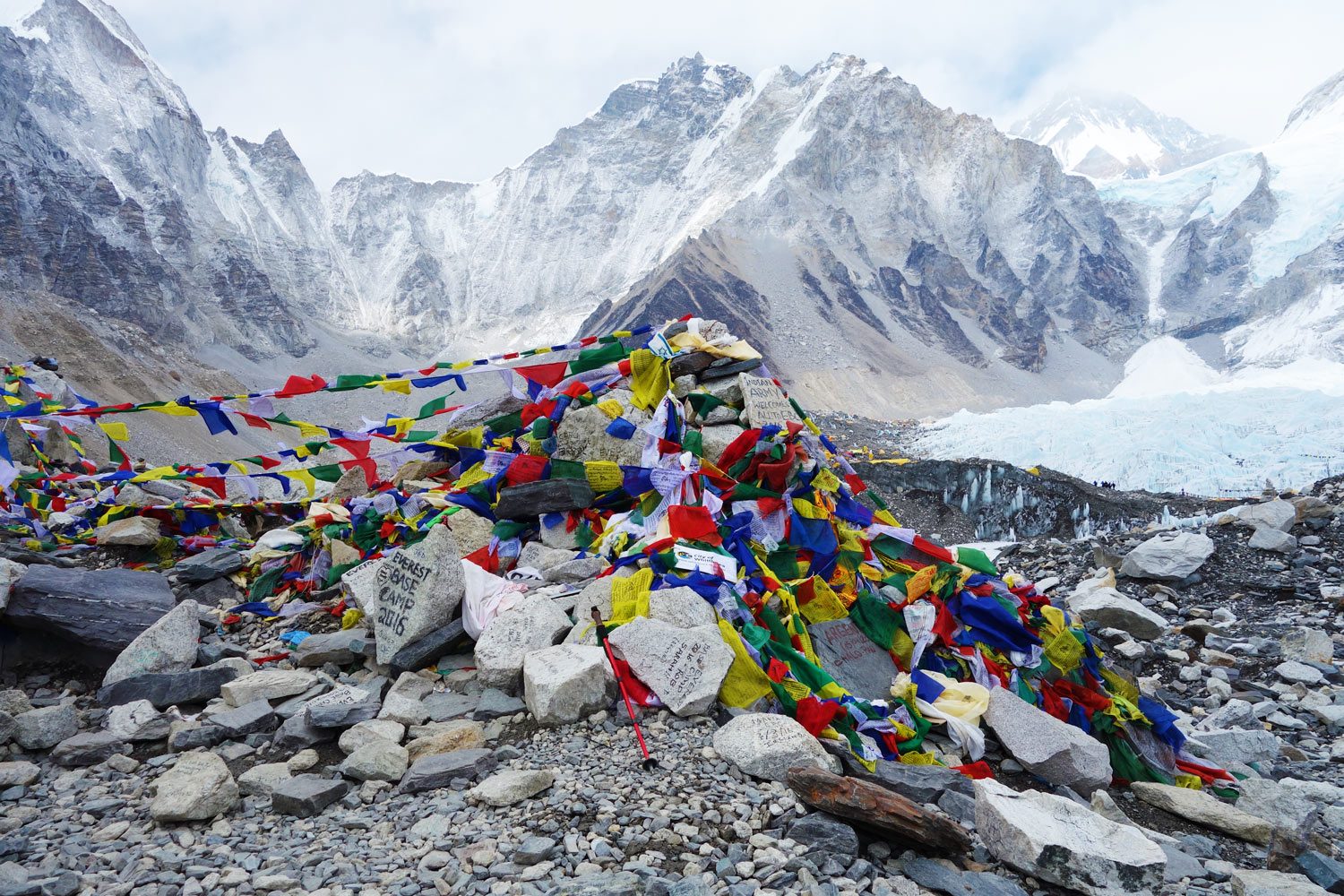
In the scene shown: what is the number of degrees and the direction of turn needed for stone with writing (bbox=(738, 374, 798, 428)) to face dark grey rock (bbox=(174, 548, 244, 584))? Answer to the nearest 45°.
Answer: approximately 90° to its right

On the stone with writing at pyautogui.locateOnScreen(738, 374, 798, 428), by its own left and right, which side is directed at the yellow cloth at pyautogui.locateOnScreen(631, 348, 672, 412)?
right

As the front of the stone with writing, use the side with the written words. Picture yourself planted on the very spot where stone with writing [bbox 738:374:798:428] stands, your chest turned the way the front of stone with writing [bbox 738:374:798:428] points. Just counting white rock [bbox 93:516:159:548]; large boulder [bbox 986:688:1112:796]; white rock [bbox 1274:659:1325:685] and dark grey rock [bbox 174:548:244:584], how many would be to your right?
2

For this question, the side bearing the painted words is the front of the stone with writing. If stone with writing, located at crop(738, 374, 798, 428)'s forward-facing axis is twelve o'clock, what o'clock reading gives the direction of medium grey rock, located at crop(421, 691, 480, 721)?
The medium grey rock is roughly at 1 o'clock from the stone with writing.

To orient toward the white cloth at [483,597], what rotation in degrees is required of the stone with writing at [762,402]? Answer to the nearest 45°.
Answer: approximately 45° to its right

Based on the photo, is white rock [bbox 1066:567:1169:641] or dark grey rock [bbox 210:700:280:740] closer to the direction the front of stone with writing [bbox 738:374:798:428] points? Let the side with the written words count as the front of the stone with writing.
the dark grey rock

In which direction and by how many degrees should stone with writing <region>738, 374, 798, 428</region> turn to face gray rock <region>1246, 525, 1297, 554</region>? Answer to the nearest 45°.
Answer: approximately 135° to its left

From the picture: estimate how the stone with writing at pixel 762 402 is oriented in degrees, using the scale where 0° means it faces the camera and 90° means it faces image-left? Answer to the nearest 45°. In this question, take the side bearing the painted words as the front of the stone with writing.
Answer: approximately 0°

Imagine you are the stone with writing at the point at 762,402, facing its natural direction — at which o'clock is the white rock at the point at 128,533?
The white rock is roughly at 3 o'clock from the stone with writing.

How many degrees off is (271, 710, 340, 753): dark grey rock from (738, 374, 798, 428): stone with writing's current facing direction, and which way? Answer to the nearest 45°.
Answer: approximately 45° to its right
